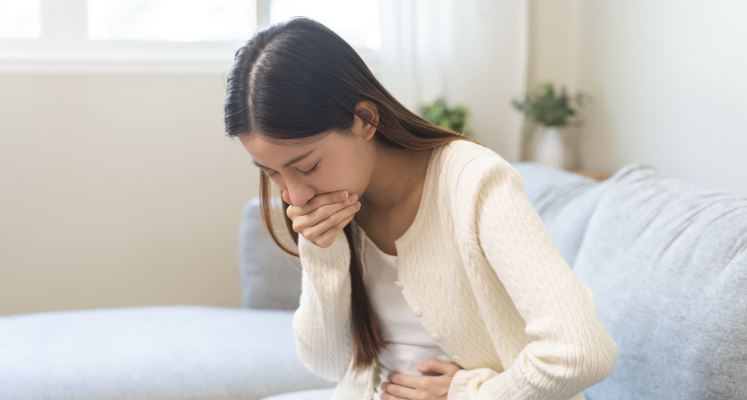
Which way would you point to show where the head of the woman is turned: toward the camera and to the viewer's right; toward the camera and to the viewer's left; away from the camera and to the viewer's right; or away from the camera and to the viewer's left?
toward the camera and to the viewer's left

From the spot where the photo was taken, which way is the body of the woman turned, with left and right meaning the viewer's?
facing the viewer and to the left of the viewer

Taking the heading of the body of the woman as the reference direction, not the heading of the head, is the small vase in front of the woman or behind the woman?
behind

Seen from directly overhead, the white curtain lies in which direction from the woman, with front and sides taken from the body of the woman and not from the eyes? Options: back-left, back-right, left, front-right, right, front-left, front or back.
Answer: back-right

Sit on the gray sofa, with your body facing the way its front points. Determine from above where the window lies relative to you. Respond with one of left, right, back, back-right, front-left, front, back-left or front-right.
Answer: right

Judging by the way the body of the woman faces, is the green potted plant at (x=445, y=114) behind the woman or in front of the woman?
behind
